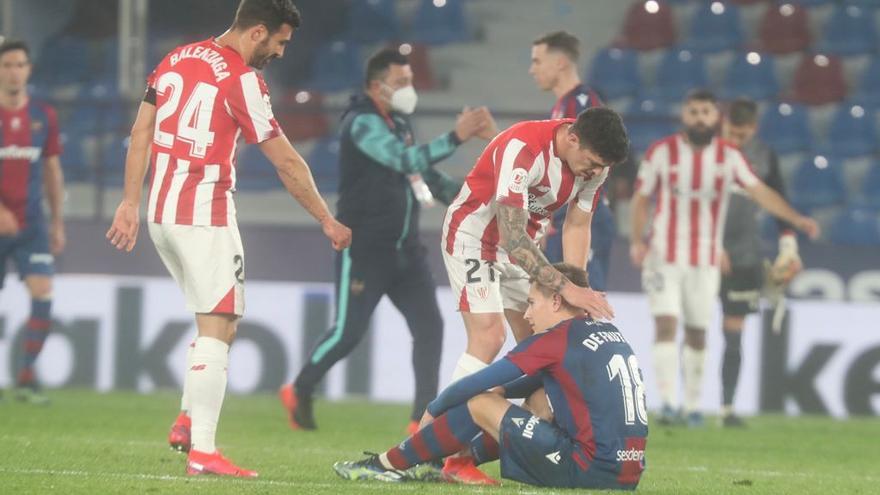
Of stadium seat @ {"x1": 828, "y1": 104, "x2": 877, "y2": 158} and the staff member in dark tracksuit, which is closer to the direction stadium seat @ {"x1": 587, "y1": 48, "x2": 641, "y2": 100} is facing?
the staff member in dark tracksuit

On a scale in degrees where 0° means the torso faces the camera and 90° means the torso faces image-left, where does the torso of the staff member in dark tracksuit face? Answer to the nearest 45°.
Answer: approximately 315°

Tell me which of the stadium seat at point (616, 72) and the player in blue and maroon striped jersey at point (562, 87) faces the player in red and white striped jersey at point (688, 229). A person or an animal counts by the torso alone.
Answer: the stadium seat

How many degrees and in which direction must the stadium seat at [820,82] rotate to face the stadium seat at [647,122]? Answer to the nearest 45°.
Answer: approximately 45° to its right

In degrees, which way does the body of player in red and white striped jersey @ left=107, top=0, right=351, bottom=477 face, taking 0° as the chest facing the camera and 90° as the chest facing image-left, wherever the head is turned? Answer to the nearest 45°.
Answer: approximately 225°

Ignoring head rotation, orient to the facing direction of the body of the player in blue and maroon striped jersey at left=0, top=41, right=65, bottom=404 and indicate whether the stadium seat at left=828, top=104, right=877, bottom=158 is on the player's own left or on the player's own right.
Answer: on the player's own left

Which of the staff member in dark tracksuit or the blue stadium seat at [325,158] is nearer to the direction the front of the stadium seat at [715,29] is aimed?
the staff member in dark tracksuit

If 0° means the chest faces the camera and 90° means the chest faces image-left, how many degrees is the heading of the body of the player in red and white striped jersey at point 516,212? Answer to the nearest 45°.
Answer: approximately 315°

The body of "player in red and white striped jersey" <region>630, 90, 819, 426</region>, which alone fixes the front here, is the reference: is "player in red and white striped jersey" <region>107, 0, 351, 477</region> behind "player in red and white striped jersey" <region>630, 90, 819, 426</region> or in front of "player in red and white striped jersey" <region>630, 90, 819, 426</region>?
in front

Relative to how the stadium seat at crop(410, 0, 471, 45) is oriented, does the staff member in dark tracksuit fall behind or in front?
in front

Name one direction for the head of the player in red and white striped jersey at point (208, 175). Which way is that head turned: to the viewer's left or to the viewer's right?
to the viewer's right
